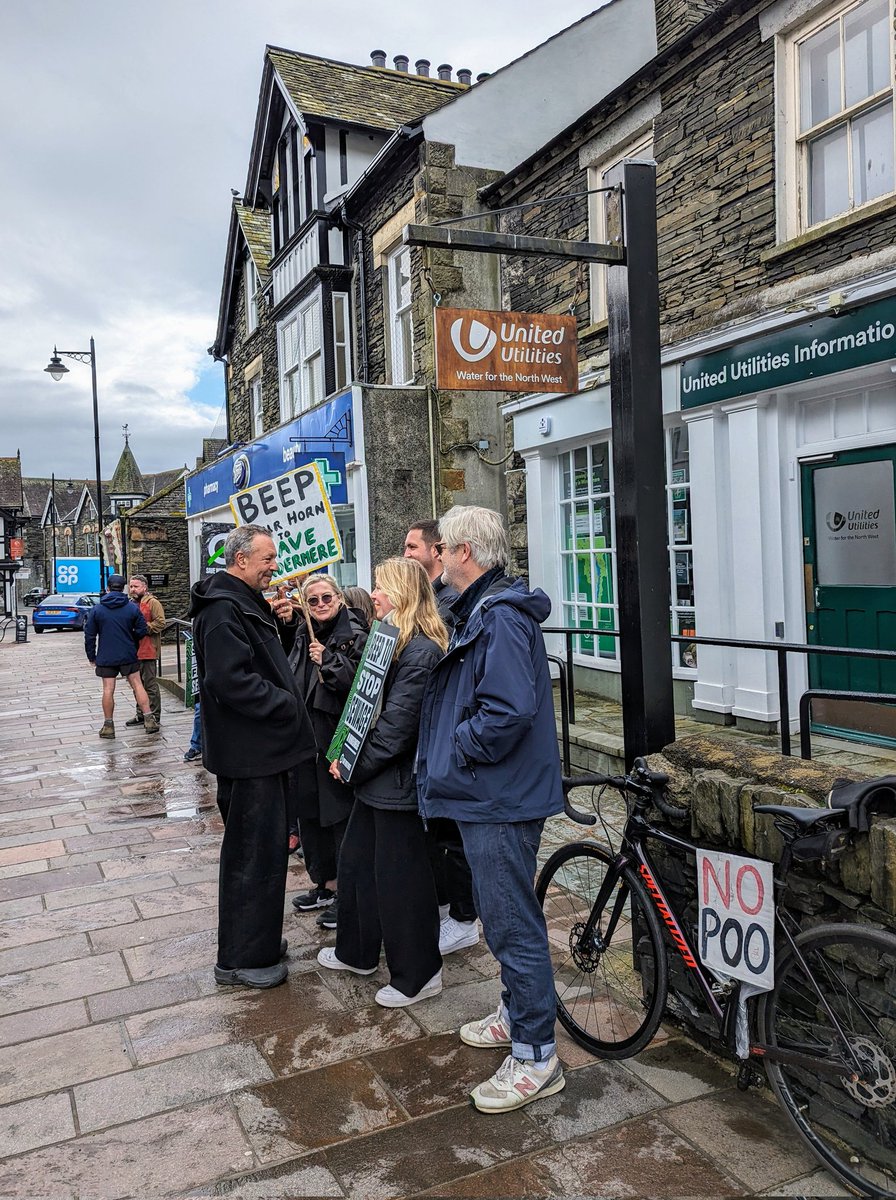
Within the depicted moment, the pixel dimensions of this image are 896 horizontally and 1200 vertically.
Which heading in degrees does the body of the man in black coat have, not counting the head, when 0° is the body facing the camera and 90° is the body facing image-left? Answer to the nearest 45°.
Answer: approximately 270°

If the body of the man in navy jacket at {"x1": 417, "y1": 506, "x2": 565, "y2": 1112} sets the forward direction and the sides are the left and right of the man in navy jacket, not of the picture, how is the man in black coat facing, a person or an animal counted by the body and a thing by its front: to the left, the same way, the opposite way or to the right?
the opposite way

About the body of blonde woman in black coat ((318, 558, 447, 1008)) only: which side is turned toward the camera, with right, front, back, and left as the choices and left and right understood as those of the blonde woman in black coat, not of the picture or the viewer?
left

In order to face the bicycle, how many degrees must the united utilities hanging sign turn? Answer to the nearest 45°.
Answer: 0° — it already faces it

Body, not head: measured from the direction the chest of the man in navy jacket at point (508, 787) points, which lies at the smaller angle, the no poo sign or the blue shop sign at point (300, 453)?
the blue shop sign

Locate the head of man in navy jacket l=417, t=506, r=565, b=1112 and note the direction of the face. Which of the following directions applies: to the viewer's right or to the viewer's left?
to the viewer's left

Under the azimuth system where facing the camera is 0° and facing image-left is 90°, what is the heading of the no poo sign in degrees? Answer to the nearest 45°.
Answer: approximately 45°

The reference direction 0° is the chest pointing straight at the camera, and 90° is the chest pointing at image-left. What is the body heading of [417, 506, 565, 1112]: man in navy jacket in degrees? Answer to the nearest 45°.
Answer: approximately 90°

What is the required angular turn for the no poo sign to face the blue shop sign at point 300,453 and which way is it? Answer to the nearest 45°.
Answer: approximately 90° to its right

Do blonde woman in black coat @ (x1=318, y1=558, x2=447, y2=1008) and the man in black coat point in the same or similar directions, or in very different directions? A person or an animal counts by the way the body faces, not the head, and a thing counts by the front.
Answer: very different directions

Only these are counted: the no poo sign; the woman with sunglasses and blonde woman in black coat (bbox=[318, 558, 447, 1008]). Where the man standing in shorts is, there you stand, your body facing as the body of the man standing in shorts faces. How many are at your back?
3

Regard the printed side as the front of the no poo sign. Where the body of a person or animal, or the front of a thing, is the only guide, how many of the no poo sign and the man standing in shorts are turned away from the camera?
1
